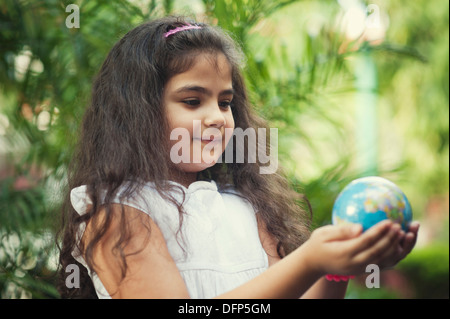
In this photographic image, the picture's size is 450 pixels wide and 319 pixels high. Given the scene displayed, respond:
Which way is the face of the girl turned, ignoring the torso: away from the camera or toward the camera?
toward the camera

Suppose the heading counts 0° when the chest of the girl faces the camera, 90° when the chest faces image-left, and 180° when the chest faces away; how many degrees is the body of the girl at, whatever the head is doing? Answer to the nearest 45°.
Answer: approximately 315°
